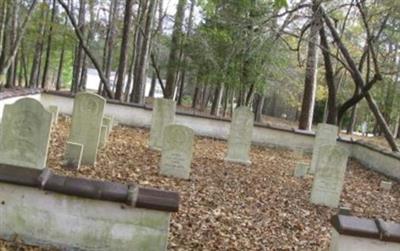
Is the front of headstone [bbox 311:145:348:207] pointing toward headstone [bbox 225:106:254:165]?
no

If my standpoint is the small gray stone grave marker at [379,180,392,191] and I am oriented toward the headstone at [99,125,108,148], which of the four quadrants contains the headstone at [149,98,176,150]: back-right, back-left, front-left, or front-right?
front-right

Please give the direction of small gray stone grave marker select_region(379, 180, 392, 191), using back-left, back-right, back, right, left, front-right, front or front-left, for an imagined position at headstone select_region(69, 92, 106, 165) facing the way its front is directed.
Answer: left

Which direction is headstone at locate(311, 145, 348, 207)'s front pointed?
toward the camera

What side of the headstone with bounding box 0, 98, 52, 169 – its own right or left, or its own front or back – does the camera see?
front

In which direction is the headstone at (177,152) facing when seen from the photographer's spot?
facing the viewer

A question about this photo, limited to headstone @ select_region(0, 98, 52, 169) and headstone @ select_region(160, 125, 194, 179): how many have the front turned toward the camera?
2

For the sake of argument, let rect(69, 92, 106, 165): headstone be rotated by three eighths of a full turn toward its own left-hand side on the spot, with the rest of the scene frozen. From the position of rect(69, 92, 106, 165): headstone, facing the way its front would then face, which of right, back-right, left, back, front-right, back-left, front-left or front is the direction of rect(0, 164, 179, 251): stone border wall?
back-right

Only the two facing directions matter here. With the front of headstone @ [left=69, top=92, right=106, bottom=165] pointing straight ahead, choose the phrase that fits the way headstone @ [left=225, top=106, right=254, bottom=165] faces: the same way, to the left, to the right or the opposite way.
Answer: the same way

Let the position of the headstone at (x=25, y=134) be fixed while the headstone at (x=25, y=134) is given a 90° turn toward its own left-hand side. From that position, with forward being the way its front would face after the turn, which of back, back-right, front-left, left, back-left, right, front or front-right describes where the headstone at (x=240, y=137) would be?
front-left

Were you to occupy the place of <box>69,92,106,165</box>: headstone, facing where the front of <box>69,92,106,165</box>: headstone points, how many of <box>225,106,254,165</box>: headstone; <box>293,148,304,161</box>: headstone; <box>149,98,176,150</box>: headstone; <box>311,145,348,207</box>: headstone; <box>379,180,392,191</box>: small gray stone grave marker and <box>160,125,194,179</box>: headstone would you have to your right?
0

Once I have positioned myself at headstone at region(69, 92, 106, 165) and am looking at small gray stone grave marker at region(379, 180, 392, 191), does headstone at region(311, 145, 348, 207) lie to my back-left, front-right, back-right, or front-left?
front-right

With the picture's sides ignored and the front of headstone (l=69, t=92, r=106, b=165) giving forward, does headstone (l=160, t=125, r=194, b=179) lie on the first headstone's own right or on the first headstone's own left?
on the first headstone's own left

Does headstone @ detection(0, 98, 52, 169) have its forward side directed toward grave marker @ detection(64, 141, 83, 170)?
no

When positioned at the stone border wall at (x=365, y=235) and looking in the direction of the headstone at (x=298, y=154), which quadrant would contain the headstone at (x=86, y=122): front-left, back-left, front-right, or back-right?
front-left

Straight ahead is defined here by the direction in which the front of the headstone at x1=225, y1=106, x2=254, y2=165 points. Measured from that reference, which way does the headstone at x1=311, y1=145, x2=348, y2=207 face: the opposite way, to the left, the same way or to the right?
the same way

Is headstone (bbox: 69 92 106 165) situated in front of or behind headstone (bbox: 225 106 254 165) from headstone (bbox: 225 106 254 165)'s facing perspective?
in front

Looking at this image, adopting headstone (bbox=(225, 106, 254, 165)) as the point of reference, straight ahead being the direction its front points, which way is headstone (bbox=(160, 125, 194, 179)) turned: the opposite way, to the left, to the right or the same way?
the same way

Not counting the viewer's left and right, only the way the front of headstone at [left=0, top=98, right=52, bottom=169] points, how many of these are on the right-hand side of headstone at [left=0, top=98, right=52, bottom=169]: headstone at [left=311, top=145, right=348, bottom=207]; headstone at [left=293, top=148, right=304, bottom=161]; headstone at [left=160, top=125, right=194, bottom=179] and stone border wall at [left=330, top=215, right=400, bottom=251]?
0
